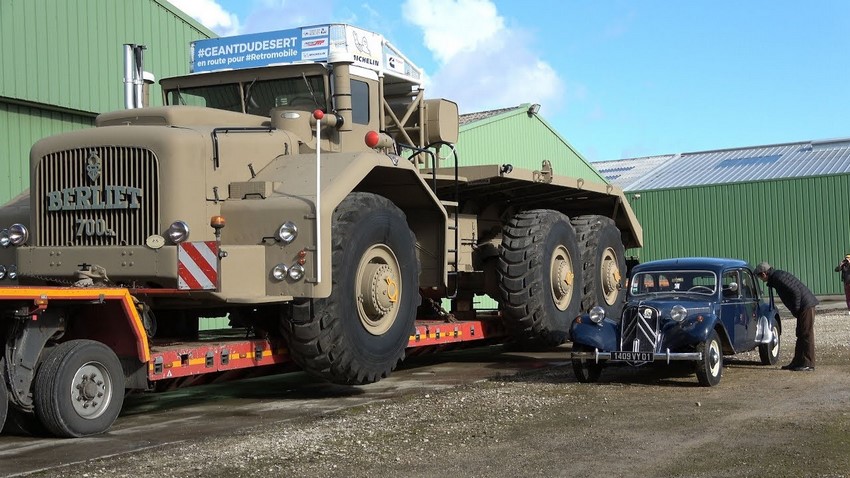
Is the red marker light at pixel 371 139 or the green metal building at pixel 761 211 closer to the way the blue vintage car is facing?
the red marker light

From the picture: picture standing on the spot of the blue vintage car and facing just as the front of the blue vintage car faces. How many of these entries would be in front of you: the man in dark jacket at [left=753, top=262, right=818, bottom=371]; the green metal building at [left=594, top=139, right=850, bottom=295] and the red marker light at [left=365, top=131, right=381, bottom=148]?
1

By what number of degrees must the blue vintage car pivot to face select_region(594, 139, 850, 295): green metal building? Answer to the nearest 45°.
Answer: approximately 135° to its right

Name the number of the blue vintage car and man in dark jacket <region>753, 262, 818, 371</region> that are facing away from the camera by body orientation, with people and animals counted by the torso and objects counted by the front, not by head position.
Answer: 0

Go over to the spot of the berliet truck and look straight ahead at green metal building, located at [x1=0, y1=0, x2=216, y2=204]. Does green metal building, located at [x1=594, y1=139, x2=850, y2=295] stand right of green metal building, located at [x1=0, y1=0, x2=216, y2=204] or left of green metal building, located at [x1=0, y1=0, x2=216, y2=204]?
right

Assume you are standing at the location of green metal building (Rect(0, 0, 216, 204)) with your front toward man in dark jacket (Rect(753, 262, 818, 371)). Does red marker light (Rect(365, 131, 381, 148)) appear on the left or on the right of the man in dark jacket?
right

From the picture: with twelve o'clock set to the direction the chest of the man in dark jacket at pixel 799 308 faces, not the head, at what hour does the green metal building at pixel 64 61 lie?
The green metal building is roughly at 12 o'clock from the man in dark jacket.

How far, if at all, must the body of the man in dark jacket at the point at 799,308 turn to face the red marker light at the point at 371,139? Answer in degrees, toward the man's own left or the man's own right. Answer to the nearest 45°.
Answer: approximately 45° to the man's own left

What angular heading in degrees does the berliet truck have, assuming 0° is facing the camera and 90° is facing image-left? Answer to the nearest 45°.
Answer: approximately 45°

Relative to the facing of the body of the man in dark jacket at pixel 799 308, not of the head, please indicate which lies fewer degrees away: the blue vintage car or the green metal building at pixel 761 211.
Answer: the blue vintage car

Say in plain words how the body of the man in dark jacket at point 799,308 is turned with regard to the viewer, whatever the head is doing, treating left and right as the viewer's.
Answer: facing to the left of the viewer

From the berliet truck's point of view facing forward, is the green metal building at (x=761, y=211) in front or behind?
behind

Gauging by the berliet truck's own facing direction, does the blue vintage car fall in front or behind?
behind

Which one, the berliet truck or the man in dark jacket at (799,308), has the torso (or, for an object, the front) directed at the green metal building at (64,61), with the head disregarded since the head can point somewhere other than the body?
the man in dark jacket

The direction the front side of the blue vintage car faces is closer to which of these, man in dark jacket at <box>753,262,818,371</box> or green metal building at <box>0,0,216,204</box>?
the green metal building
